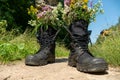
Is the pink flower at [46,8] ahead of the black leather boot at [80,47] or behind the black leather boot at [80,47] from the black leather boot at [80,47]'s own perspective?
behind

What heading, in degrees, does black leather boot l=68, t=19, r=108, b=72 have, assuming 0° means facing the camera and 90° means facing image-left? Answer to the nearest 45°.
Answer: approximately 315°

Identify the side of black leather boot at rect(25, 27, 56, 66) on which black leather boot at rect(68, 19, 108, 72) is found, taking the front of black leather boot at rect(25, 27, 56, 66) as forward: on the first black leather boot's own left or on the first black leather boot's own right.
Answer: on the first black leather boot's own left

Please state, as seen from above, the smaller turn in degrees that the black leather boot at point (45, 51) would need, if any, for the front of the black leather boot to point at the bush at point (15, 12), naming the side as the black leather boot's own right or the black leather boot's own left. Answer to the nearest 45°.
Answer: approximately 135° to the black leather boot's own right

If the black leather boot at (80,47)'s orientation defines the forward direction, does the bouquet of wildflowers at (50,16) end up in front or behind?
behind

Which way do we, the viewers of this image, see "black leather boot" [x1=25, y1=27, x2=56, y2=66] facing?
facing the viewer and to the left of the viewer

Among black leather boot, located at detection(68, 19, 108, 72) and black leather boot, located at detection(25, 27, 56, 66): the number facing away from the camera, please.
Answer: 0
